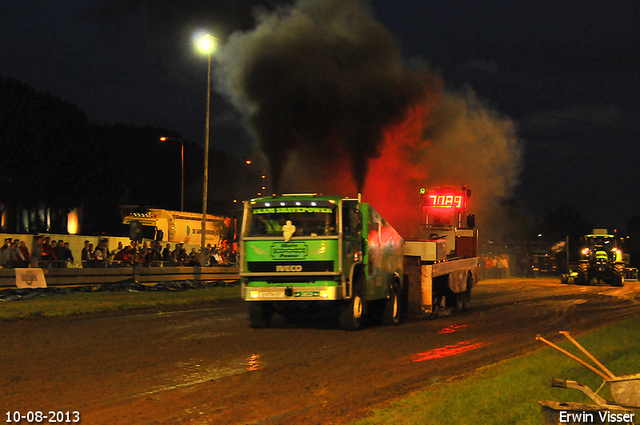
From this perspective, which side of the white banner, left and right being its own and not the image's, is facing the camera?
front

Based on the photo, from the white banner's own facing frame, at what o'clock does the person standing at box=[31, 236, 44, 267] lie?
The person standing is roughly at 6 o'clock from the white banner.

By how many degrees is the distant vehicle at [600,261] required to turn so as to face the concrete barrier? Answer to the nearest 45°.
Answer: approximately 45° to its right

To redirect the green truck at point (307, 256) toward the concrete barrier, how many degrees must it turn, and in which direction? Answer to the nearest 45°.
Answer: approximately 90° to its right

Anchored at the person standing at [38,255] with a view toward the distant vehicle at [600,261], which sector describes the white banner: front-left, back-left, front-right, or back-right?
back-right

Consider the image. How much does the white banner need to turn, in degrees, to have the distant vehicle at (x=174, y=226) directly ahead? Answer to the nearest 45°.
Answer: approximately 180°

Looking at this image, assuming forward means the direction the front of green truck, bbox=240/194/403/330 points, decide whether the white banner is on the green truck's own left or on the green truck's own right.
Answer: on the green truck's own right

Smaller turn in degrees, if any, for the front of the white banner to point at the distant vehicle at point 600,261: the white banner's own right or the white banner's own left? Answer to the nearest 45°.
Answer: approximately 90° to the white banner's own left

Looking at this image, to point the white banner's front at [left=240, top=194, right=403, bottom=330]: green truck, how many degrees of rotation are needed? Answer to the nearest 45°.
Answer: approximately 45° to its left

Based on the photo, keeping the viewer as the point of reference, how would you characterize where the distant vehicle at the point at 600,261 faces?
facing the viewer

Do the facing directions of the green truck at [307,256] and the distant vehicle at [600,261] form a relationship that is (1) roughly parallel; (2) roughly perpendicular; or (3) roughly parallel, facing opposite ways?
roughly parallel

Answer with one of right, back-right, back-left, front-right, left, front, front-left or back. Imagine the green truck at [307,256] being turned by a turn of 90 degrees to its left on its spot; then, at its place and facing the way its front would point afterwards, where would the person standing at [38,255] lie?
back

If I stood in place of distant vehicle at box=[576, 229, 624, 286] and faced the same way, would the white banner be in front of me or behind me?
in front

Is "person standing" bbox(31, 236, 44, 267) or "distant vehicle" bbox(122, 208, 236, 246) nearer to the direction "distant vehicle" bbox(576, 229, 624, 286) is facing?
the person standing

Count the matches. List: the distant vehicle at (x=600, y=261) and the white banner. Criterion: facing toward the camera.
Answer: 2

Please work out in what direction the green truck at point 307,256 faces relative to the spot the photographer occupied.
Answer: facing the viewer and to the left of the viewer

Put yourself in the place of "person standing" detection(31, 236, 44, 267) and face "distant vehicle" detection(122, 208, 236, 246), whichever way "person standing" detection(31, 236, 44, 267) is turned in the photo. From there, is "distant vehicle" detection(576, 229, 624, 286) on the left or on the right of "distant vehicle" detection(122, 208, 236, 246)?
right

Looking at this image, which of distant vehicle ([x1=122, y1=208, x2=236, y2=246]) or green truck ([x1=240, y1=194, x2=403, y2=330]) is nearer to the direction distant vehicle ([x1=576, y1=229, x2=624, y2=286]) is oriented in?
the green truck
